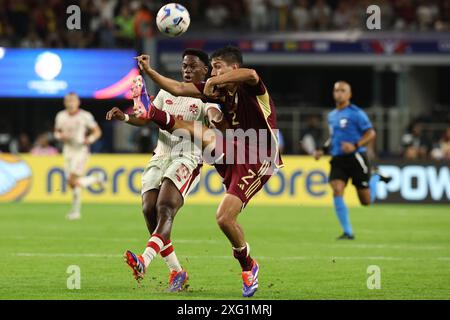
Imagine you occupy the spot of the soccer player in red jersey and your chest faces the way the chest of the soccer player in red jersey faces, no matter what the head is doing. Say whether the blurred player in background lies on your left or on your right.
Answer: on your right

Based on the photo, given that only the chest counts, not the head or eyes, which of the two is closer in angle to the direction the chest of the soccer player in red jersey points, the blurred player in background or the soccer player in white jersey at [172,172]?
the soccer player in white jersey

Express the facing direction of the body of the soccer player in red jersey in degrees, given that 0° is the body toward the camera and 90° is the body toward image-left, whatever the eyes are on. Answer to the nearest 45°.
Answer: approximately 45°

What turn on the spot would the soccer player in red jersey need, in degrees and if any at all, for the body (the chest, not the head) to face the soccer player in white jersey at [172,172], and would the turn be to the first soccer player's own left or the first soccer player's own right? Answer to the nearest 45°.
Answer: approximately 90° to the first soccer player's own right

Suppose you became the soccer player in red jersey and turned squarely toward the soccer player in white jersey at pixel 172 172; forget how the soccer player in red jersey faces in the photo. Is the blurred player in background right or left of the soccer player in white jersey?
right
